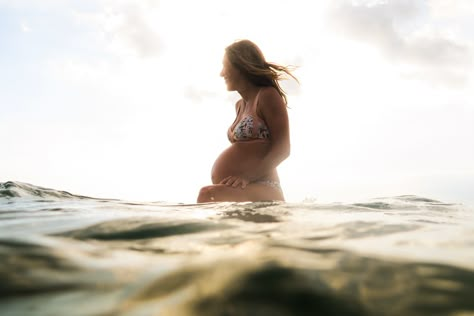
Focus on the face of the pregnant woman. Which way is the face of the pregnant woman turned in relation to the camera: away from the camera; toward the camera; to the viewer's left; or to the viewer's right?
to the viewer's left

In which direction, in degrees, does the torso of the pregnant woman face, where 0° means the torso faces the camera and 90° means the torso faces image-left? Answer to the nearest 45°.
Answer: approximately 90°
